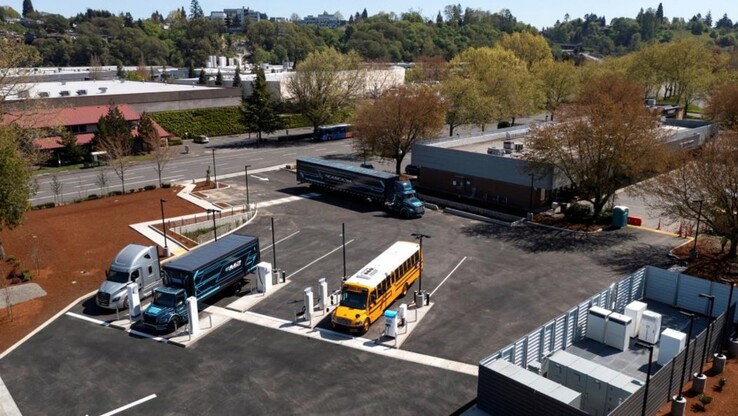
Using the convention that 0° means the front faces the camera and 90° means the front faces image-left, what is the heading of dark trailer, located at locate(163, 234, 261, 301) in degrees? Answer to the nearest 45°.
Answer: approximately 45°

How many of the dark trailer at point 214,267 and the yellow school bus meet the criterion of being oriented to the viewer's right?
0

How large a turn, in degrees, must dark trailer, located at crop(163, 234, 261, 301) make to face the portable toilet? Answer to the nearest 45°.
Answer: approximately 135° to its left

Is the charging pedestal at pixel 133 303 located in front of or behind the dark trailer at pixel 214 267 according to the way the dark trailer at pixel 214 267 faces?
in front

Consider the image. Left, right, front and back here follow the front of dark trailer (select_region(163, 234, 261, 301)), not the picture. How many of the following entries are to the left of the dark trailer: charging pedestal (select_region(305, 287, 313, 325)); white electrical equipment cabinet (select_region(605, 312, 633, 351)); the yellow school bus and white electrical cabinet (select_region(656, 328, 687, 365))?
4

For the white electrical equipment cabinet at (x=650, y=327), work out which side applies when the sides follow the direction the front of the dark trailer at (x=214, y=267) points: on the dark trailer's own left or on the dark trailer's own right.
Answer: on the dark trailer's own left

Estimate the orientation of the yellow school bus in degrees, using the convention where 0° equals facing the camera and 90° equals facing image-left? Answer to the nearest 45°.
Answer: approximately 45°

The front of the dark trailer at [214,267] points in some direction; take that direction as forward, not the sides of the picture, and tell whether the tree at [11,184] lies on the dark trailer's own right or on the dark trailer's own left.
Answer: on the dark trailer's own right
